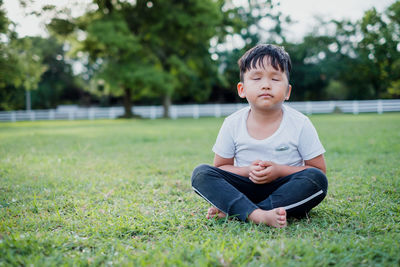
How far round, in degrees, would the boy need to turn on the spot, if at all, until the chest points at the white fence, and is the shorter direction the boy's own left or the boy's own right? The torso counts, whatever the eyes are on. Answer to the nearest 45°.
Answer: approximately 180°

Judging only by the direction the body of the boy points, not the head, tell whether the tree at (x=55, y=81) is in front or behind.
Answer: behind

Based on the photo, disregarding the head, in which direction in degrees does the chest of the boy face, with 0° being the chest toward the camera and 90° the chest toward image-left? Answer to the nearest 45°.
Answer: approximately 0°
